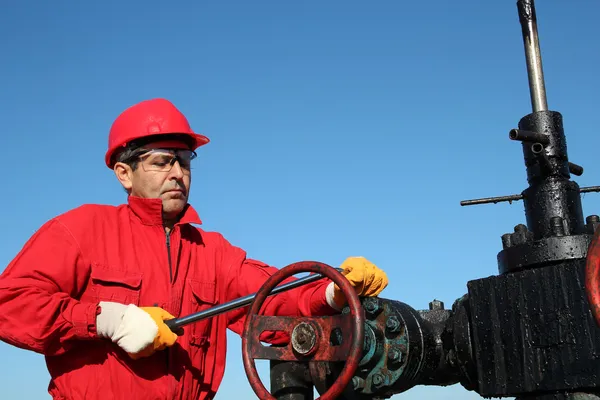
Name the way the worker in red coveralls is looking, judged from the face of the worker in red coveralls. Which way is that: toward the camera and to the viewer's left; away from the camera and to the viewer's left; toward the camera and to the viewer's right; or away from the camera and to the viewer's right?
toward the camera and to the viewer's right

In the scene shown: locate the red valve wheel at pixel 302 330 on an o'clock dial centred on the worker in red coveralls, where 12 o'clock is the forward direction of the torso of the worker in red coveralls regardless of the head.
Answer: The red valve wheel is roughly at 12 o'clock from the worker in red coveralls.
